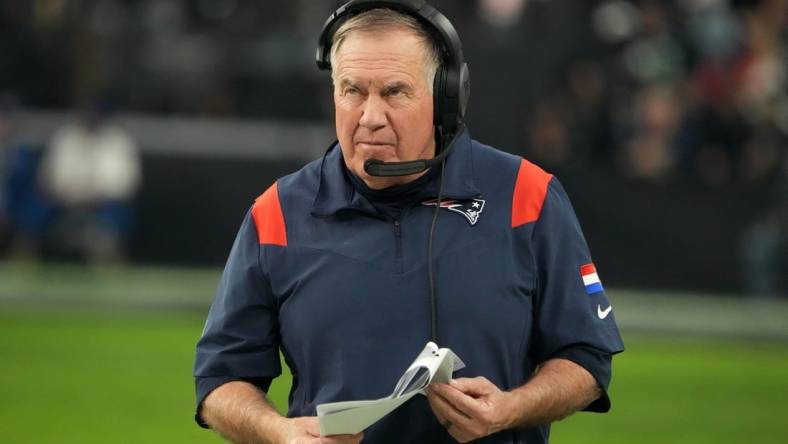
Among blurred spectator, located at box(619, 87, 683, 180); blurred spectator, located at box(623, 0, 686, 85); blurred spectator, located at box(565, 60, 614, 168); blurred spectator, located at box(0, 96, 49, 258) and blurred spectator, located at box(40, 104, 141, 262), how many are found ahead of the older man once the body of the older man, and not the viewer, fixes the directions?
0

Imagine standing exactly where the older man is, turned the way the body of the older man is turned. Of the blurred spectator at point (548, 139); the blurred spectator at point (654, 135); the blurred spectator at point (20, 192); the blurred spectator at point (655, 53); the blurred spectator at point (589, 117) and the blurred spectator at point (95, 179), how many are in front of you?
0

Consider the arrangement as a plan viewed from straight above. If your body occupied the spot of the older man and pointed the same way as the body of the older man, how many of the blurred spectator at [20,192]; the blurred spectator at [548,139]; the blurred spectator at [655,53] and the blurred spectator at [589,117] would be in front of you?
0

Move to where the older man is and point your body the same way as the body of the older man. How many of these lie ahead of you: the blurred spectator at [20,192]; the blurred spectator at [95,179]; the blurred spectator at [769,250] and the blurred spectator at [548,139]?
0

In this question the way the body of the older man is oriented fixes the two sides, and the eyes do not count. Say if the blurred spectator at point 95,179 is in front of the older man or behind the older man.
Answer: behind

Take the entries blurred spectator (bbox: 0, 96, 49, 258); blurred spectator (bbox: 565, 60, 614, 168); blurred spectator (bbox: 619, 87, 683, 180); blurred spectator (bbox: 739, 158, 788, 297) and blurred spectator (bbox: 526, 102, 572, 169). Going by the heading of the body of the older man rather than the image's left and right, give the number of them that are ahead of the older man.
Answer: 0

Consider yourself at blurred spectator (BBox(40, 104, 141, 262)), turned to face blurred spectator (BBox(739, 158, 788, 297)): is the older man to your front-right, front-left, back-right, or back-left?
front-right

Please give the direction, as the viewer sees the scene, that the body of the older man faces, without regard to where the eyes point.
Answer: toward the camera

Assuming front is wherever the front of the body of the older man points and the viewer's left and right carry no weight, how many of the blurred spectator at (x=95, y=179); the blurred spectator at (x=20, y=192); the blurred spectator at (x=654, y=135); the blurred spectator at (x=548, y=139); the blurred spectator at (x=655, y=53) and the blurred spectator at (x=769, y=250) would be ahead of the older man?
0

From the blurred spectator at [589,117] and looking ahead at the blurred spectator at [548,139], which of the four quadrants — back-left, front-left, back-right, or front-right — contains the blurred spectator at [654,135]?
back-left

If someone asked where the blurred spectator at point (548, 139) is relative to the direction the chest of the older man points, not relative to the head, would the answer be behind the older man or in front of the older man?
behind

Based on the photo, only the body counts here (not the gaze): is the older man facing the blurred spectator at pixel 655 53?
no

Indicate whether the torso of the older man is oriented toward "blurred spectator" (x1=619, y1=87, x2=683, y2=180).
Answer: no

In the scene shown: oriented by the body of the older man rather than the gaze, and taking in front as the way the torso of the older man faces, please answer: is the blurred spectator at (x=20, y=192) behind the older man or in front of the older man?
behind

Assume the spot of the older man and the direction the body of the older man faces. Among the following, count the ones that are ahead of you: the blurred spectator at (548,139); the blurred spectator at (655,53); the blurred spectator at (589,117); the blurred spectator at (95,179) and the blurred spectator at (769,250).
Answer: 0
